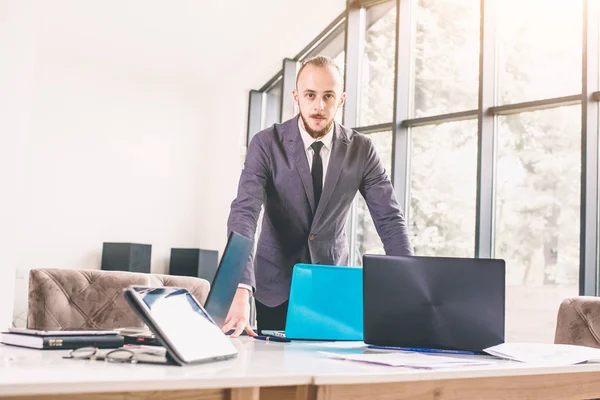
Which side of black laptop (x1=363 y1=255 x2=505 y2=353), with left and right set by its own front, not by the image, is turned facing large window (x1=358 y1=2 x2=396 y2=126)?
front

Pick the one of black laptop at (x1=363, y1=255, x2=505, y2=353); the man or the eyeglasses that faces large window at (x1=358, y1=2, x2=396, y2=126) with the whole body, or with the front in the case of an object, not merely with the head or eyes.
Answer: the black laptop

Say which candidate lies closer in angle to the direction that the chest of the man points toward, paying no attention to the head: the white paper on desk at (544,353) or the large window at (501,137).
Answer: the white paper on desk

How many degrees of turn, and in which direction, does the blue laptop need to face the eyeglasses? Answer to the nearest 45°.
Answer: approximately 90° to its left

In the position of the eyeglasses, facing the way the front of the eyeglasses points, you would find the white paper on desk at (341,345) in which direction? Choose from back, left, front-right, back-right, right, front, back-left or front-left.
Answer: back-left

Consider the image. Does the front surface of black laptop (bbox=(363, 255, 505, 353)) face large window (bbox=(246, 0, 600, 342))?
yes

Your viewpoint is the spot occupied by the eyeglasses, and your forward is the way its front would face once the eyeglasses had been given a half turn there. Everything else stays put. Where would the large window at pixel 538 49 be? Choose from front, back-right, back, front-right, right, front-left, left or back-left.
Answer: front-right

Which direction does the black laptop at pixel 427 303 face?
away from the camera

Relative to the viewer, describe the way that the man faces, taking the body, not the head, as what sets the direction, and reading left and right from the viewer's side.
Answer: facing the viewer

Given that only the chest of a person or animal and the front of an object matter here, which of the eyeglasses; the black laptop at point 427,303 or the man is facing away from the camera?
the black laptop

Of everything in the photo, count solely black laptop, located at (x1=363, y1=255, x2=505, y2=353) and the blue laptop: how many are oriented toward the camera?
0

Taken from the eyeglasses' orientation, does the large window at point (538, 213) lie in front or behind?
behind

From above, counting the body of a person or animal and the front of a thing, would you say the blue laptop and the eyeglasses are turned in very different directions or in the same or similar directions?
very different directions

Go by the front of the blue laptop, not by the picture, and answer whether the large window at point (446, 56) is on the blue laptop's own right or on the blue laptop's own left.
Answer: on the blue laptop's own right

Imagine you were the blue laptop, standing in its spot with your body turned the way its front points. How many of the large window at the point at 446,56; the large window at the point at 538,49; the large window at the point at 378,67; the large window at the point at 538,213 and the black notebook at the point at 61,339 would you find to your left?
1

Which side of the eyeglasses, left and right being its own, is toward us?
front
